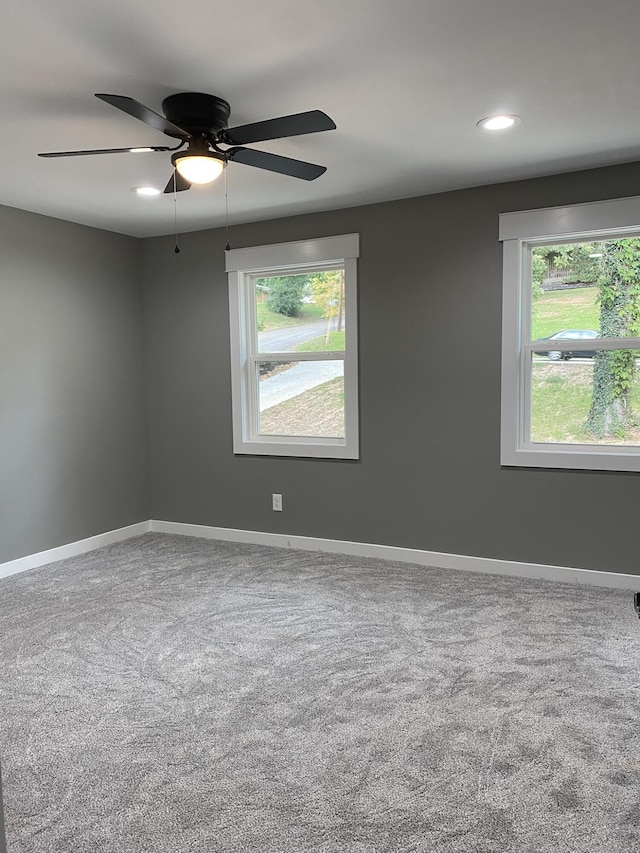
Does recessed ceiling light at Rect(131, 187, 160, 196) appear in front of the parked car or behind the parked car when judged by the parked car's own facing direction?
in front

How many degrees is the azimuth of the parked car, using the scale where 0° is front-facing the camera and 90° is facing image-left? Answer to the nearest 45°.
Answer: approximately 90°

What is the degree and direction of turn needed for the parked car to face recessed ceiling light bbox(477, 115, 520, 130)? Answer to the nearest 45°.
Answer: approximately 90° to its left

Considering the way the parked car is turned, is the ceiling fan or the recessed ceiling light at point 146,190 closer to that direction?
the recessed ceiling light

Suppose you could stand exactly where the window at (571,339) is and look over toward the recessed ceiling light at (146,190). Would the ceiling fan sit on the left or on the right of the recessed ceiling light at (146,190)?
left

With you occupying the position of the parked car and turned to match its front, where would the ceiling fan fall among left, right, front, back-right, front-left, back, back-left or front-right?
front-left

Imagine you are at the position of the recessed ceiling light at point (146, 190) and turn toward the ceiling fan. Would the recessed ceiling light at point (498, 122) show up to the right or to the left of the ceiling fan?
left

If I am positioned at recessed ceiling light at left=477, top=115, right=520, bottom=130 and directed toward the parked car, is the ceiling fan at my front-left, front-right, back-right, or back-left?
back-left
